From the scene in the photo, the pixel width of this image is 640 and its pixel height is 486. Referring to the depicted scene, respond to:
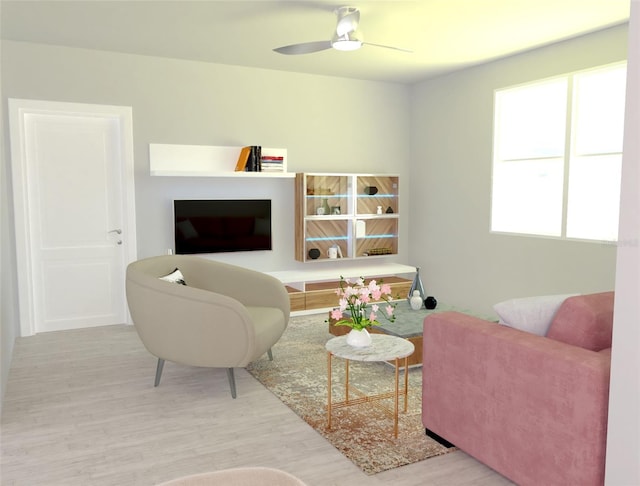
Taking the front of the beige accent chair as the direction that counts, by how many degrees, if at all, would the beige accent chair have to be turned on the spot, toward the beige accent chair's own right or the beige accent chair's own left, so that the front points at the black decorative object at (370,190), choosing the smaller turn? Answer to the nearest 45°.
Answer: approximately 90° to the beige accent chair's own left

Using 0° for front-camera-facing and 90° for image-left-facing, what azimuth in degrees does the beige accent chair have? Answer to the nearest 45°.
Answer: approximately 315°

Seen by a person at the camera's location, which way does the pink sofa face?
facing away from the viewer and to the left of the viewer

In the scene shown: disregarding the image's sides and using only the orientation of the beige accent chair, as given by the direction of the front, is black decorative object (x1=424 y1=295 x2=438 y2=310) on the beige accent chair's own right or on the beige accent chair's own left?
on the beige accent chair's own left

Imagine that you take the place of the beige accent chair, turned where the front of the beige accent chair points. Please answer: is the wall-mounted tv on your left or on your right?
on your left

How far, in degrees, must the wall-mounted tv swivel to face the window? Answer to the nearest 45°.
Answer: approximately 90° to its left

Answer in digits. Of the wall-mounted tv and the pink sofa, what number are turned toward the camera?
1

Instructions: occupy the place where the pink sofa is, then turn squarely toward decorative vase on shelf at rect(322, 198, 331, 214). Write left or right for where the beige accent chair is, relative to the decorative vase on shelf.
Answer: left

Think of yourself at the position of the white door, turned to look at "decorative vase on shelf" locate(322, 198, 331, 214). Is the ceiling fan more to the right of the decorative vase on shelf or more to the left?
right

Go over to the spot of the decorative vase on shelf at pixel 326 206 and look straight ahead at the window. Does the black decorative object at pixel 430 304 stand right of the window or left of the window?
right

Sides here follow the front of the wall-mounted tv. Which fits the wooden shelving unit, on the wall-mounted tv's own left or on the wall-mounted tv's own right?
on the wall-mounted tv's own left
